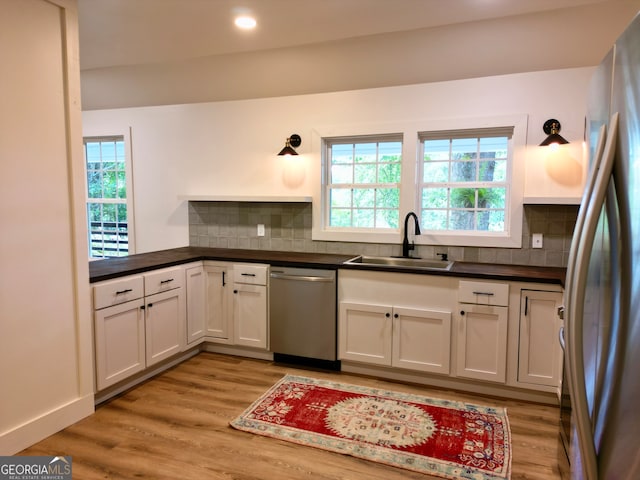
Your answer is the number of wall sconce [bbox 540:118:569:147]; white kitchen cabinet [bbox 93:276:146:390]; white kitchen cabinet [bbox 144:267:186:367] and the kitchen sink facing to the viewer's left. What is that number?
0

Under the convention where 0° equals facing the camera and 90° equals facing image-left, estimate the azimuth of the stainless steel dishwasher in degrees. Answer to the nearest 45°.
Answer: approximately 45°

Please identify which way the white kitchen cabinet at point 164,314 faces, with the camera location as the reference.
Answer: facing the viewer and to the right of the viewer

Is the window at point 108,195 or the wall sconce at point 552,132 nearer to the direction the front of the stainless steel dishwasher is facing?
the window

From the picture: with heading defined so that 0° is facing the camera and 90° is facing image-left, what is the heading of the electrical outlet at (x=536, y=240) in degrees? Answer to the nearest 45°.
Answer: approximately 0°

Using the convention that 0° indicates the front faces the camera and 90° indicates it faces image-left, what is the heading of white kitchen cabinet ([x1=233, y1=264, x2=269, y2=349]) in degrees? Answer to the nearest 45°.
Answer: approximately 45°

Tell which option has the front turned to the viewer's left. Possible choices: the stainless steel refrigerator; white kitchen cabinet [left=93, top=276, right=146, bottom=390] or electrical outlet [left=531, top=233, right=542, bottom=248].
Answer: the stainless steel refrigerator

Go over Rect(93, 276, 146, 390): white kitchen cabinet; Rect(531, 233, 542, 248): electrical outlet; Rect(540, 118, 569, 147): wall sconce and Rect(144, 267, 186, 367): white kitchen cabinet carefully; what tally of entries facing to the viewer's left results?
0

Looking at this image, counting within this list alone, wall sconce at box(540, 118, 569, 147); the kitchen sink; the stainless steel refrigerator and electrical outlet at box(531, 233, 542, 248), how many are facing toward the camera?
3

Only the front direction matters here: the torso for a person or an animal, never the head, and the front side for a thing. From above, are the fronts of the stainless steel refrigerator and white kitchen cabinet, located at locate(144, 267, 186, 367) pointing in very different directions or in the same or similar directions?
very different directions

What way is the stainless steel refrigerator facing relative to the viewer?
to the viewer's left

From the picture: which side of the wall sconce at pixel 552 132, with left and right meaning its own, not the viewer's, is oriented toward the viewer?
front
